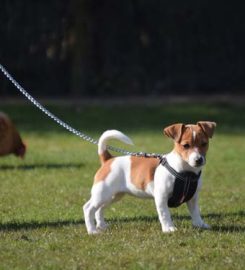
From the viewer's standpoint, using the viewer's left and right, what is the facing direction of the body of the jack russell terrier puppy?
facing the viewer and to the right of the viewer

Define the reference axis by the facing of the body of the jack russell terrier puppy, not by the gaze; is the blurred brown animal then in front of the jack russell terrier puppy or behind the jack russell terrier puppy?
behind
